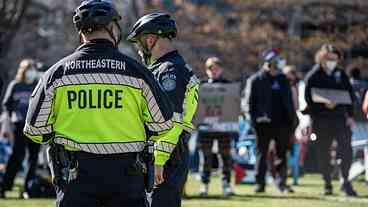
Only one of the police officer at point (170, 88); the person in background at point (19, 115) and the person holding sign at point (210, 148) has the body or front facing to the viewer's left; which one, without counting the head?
the police officer

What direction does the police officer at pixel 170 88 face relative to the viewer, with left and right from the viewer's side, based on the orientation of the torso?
facing to the left of the viewer

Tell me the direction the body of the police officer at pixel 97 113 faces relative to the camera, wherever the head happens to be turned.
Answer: away from the camera

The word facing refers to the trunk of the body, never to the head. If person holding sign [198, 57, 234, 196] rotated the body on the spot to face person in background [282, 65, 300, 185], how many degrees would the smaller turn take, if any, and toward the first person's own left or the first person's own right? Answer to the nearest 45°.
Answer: approximately 135° to the first person's own left

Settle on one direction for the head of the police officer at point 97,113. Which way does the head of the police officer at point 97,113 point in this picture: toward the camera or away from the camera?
away from the camera

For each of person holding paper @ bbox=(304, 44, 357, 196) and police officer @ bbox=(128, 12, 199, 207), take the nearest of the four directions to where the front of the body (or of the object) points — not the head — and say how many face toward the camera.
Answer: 1

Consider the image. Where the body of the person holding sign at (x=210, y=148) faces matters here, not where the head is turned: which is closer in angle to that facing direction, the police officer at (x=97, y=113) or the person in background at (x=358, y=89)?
the police officer
